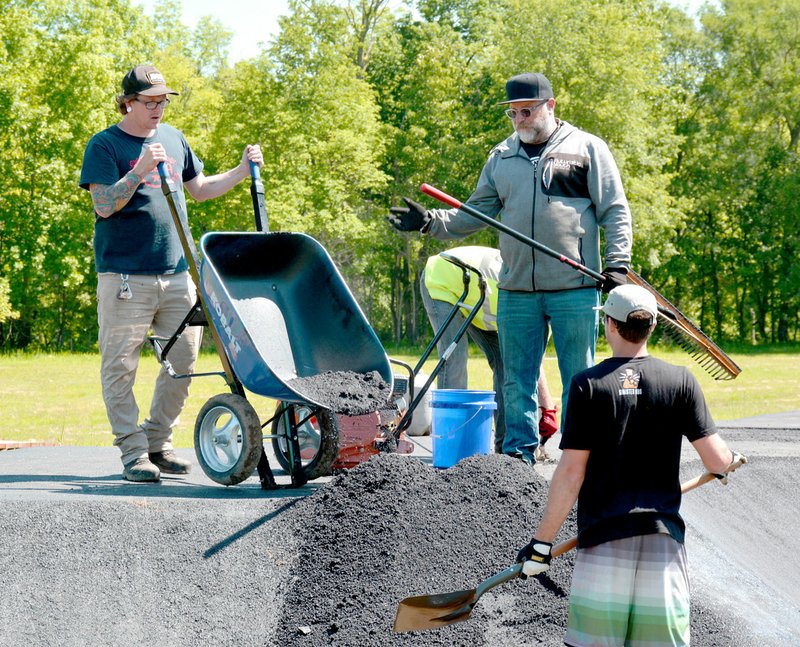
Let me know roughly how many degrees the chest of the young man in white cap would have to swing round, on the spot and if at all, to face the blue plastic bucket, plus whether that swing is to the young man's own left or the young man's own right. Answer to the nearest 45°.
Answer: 0° — they already face it

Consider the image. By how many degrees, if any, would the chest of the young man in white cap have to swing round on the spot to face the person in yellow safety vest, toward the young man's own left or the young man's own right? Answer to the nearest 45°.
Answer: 0° — they already face them

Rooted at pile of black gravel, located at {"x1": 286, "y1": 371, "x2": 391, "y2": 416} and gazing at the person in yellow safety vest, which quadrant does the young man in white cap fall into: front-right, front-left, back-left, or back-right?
back-right

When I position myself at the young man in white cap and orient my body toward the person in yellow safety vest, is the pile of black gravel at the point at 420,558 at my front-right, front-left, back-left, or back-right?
front-left

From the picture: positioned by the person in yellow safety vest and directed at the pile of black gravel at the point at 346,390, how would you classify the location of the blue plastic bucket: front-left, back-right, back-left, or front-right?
front-left

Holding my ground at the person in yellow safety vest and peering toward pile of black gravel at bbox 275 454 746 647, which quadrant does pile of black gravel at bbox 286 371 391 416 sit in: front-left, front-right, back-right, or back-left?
front-right

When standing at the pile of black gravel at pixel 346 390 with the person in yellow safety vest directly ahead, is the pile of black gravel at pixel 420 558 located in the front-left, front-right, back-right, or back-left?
back-right

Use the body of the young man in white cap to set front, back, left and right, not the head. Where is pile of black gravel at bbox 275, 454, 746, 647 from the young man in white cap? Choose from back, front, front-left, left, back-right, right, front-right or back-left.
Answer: front-left

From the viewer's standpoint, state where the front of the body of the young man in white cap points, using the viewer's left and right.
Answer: facing away from the viewer

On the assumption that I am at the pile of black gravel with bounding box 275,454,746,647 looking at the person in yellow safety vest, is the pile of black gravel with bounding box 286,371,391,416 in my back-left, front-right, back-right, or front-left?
front-left

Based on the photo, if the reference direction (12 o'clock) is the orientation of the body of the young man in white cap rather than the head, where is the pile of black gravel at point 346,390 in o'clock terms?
The pile of black gravel is roughly at 11 o'clock from the young man in white cap.
